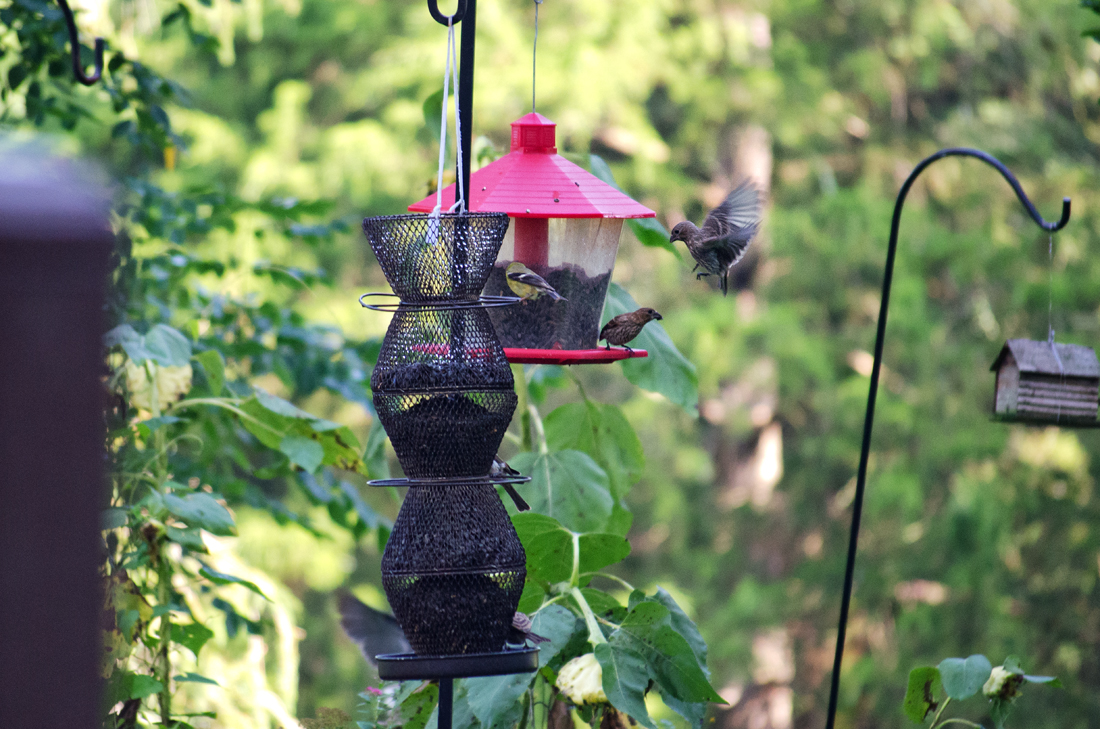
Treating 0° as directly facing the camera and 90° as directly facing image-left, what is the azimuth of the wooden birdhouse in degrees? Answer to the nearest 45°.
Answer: approximately 45°

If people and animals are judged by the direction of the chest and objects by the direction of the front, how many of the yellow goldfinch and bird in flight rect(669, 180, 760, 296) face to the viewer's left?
2

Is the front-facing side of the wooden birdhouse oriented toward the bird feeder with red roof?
yes

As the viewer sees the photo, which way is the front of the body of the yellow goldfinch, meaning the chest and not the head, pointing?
to the viewer's left

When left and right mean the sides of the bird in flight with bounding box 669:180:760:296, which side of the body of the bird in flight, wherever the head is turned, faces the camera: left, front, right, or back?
left

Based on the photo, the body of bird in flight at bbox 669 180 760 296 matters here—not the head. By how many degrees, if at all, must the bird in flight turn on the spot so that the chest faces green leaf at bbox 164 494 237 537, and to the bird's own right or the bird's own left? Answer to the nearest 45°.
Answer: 0° — it already faces it
